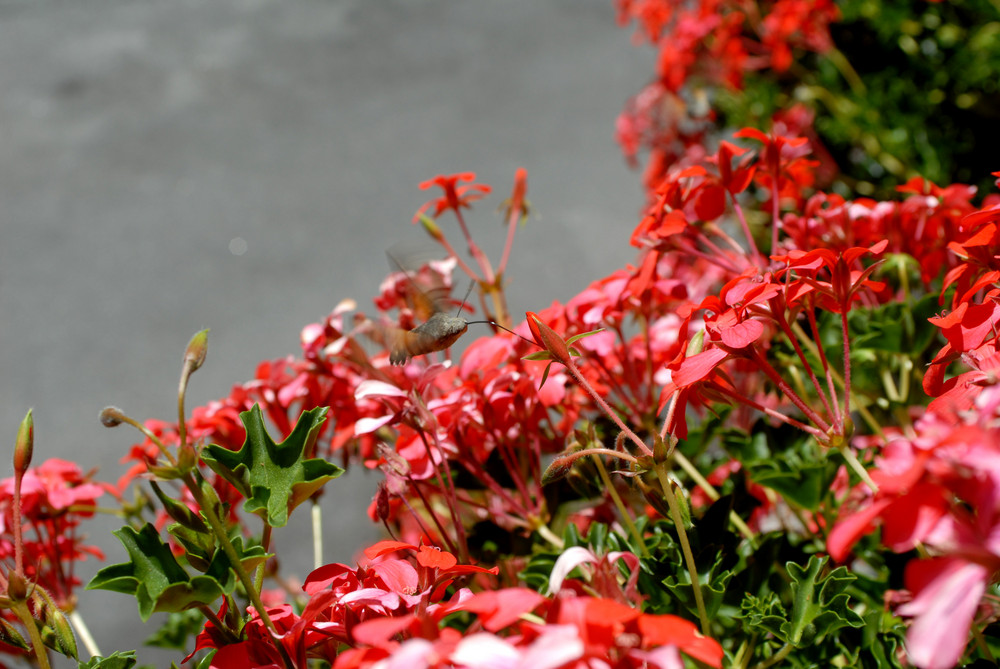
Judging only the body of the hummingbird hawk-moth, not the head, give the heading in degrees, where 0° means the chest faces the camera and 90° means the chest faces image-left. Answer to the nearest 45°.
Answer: approximately 270°

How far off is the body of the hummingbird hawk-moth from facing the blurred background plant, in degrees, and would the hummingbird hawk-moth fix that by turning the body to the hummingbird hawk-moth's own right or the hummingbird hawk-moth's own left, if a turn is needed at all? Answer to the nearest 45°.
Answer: approximately 45° to the hummingbird hawk-moth's own left
